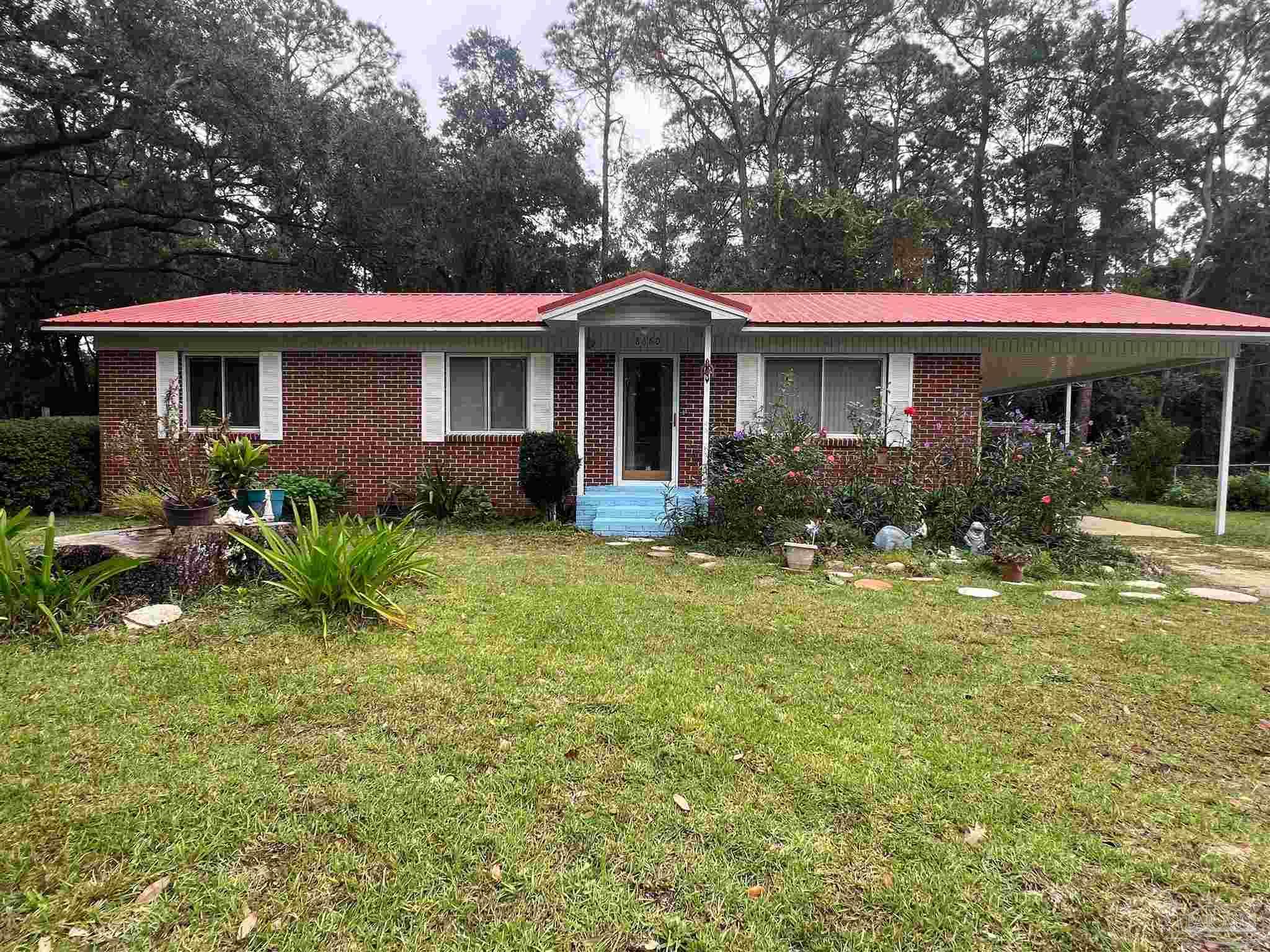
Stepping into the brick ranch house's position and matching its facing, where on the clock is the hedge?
The hedge is roughly at 3 o'clock from the brick ranch house.

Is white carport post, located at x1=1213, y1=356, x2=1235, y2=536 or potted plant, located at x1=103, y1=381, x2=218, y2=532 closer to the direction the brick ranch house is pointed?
the potted plant

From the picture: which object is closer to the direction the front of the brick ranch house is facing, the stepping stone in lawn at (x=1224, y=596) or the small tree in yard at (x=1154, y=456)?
the stepping stone in lawn

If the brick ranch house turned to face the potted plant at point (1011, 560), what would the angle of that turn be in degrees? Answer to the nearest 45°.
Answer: approximately 45° to its left

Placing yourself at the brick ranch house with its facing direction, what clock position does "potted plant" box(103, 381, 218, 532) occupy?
The potted plant is roughly at 1 o'clock from the brick ranch house.

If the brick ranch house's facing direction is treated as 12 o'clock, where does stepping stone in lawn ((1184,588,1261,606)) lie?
The stepping stone in lawn is roughly at 10 o'clock from the brick ranch house.

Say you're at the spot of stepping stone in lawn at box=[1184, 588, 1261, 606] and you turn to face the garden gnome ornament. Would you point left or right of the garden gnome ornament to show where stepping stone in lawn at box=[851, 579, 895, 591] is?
left

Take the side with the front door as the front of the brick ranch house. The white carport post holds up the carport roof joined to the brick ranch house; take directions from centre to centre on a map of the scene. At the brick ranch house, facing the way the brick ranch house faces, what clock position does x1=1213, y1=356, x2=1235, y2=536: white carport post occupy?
The white carport post is roughly at 9 o'clock from the brick ranch house.

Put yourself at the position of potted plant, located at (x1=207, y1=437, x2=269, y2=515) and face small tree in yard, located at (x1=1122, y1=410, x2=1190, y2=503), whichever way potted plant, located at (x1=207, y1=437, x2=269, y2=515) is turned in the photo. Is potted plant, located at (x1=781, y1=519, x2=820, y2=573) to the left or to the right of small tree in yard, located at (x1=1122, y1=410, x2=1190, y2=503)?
right

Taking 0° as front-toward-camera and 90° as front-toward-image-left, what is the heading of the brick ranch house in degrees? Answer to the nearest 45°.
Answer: approximately 0°

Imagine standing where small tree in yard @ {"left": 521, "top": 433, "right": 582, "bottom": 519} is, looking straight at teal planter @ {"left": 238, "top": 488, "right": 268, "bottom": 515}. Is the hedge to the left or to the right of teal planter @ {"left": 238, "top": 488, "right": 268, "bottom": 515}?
right
